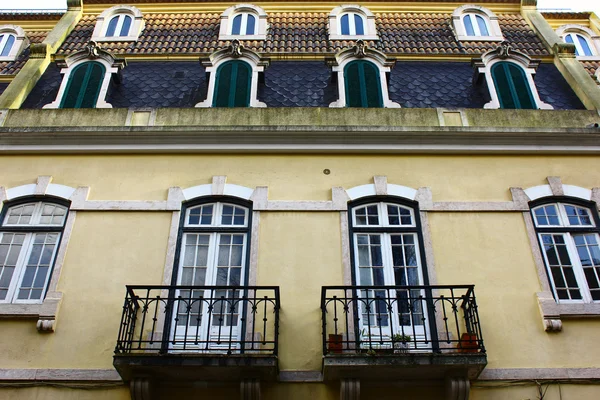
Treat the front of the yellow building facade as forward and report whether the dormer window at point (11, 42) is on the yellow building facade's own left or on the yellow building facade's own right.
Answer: on the yellow building facade's own right

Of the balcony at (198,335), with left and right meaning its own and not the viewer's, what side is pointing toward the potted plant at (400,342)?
left

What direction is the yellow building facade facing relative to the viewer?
toward the camera

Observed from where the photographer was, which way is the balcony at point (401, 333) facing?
facing the viewer

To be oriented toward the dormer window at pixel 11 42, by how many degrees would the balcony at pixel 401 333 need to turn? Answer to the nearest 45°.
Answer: approximately 90° to its right

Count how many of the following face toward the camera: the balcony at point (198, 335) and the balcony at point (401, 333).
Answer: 2

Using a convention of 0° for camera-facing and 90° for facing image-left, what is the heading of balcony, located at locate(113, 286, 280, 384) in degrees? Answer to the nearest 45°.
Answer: approximately 0°
